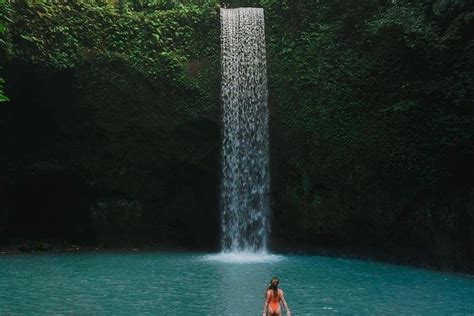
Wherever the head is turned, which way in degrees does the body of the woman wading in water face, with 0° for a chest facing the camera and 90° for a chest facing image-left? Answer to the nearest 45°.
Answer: approximately 180°

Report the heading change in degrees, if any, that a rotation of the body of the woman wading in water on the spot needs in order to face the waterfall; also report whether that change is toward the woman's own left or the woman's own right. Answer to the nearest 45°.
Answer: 0° — they already face it
